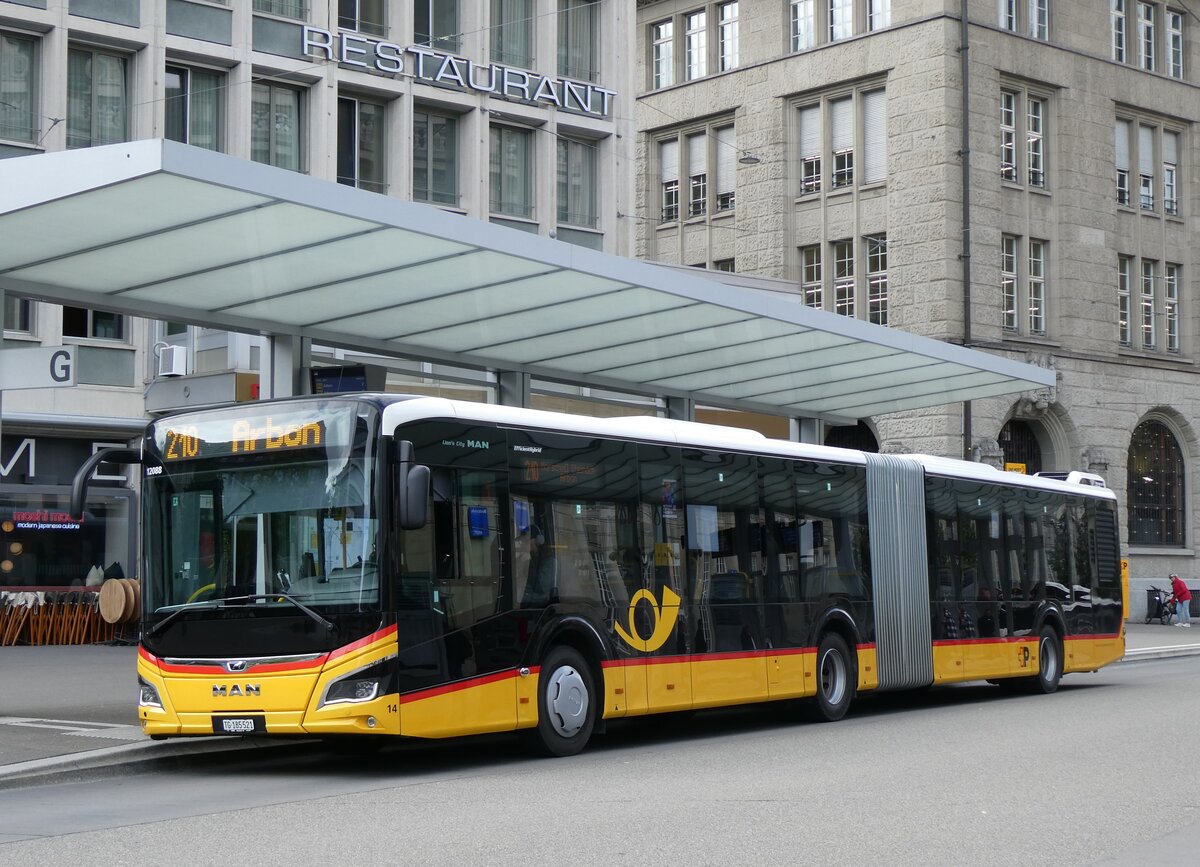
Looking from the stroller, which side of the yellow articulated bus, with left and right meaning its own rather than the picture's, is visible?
back

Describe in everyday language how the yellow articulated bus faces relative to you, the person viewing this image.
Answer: facing the viewer and to the left of the viewer

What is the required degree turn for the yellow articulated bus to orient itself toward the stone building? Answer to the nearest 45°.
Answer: approximately 135° to its right
